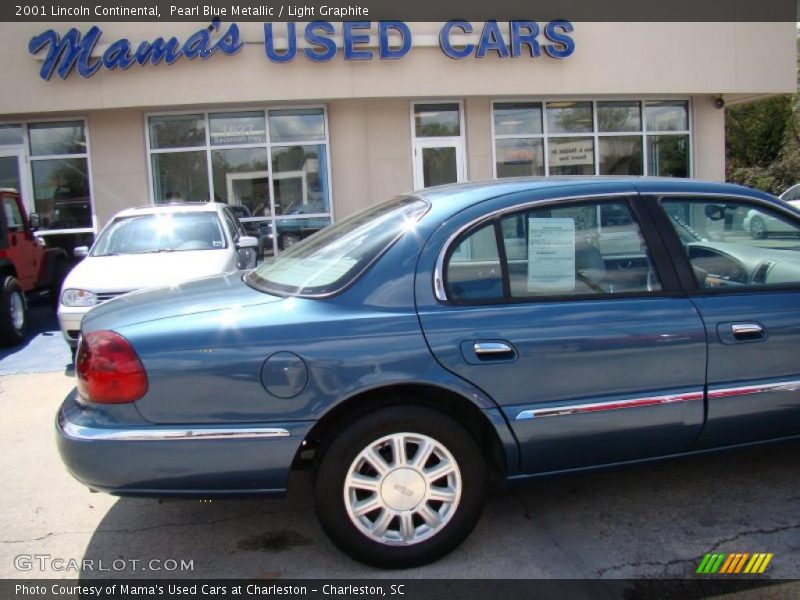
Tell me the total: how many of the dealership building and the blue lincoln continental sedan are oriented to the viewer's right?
1

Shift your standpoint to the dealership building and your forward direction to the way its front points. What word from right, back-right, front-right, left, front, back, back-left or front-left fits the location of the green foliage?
back-left

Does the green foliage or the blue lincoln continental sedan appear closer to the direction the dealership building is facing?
the blue lincoln continental sedan

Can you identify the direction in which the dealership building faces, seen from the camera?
facing the viewer

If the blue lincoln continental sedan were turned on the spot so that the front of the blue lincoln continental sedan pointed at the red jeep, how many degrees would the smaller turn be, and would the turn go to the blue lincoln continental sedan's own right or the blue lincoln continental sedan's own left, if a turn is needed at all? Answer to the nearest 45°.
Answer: approximately 135° to the blue lincoln continental sedan's own left

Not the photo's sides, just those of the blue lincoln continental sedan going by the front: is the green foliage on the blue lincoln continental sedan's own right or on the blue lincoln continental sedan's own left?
on the blue lincoln continental sedan's own left

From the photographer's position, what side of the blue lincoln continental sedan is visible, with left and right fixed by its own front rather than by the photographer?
right

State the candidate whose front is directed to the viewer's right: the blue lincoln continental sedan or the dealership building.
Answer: the blue lincoln continental sedan

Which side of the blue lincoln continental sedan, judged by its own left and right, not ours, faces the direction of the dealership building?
left

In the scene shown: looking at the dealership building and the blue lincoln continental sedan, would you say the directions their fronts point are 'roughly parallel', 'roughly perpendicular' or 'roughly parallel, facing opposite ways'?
roughly perpendicular

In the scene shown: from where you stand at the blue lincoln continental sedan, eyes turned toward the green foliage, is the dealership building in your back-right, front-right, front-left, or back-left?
front-left

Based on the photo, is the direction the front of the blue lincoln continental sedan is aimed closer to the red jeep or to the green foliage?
the green foliage
